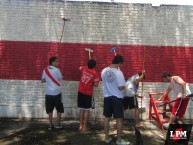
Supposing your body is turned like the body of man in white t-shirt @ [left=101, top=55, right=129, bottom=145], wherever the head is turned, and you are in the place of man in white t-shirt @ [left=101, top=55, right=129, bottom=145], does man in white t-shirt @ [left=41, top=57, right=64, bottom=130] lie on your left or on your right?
on your left

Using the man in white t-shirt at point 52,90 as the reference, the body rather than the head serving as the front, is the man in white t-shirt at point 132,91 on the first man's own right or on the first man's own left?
on the first man's own right

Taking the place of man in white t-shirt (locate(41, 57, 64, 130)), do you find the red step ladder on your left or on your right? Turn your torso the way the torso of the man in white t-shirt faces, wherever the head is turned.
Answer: on your right

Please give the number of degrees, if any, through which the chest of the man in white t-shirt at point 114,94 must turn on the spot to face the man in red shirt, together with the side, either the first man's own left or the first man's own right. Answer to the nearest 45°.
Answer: approximately 90° to the first man's own left

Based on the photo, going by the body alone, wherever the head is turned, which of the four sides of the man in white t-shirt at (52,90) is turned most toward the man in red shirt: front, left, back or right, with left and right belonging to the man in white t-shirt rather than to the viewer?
right

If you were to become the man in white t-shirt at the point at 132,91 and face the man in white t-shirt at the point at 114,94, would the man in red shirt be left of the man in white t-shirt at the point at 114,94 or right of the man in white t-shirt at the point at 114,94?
right

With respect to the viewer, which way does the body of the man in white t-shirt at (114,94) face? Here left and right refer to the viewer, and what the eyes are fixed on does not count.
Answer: facing away from the viewer and to the right of the viewer

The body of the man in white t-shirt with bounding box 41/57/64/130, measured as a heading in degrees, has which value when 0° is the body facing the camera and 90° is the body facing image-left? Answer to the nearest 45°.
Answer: approximately 180°

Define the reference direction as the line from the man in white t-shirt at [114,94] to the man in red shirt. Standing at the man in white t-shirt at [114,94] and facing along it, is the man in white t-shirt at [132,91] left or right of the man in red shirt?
right
